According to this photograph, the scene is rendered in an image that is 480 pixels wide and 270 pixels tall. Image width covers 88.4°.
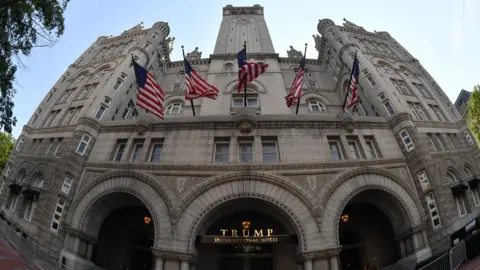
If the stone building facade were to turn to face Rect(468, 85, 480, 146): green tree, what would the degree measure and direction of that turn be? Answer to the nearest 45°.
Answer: approximately 90° to its left

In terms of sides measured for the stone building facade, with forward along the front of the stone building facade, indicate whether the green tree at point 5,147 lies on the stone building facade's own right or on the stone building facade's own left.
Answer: on the stone building facade's own right

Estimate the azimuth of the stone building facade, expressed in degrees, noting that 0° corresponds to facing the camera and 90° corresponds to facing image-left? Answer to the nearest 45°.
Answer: approximately 0°
